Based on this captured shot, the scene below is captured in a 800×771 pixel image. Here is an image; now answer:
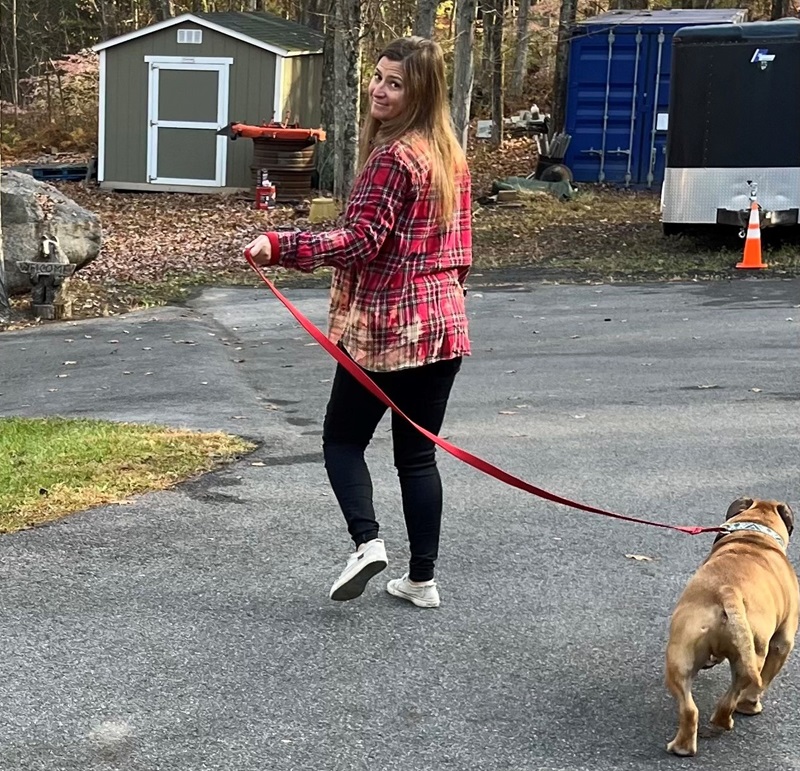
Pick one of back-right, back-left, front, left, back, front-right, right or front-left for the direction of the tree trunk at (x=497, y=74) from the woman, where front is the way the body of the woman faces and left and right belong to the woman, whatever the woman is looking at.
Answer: front-right

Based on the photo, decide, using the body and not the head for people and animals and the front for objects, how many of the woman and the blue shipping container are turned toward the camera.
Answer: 1

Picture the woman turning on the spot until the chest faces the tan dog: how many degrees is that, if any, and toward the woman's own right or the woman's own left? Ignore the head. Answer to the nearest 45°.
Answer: approximately 180°

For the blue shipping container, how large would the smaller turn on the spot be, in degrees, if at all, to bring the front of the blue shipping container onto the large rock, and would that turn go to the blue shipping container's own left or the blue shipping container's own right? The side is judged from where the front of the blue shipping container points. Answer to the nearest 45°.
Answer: approximately 45° to the blue shipping container's own right

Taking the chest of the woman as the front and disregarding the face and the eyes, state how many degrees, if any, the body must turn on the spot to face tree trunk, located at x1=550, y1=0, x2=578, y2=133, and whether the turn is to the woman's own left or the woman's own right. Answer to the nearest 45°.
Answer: approximately 45° to the woman's own right

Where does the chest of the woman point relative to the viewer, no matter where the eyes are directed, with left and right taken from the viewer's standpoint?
facing away from the viewer and to the left of the viewer

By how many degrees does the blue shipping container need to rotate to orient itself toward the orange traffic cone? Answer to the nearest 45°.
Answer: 0° — it already faces it

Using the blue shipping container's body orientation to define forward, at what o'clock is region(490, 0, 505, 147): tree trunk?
The tree trunk is roughly at 5 o'clock from the blue shipping container.

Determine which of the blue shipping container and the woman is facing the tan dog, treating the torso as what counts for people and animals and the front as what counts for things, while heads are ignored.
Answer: the blue shipping container

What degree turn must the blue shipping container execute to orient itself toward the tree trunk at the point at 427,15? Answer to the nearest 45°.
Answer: approximately 45° to its right

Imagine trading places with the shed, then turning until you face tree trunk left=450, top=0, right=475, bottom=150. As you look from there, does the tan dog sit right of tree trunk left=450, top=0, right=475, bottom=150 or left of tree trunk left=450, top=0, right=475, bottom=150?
right
